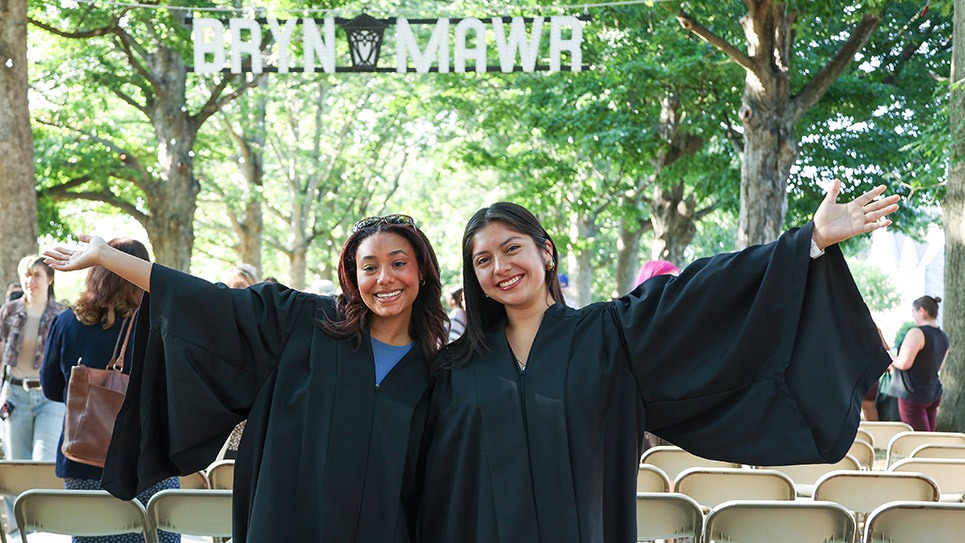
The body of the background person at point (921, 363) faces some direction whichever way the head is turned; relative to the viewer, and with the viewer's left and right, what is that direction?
facing away from the viewer and to the left of the viewer

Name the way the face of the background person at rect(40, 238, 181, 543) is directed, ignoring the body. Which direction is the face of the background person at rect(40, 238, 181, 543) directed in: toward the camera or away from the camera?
away from the camera

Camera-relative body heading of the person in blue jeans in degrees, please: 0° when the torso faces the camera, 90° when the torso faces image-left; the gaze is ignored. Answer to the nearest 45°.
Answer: approximately 0°

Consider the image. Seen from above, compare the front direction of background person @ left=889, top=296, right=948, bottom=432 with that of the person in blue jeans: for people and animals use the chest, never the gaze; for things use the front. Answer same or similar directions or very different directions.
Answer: very different directions

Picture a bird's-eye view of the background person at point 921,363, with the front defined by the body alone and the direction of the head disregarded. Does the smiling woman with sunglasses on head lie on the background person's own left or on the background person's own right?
on the background person's own left

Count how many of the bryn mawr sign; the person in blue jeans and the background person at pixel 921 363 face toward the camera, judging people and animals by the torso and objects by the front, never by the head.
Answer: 2

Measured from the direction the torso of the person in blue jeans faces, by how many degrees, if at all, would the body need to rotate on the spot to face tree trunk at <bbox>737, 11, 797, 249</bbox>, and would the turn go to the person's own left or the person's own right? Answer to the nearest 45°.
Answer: approximately 90° to the person's own left
